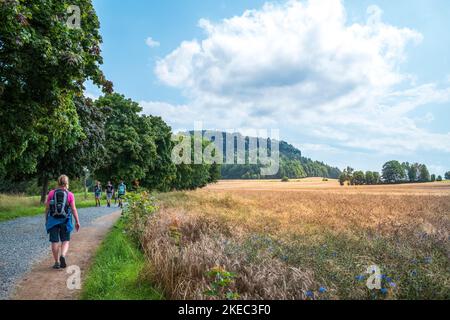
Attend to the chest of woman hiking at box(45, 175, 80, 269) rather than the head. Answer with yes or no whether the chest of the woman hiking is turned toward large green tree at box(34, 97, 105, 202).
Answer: yes

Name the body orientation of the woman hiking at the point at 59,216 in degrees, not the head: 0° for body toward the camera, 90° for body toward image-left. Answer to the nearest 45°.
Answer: approximately 180°

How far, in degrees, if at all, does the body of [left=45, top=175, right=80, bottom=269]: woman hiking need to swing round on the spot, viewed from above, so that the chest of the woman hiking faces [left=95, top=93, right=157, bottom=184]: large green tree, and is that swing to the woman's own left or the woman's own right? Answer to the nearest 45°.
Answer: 0° — they already face it

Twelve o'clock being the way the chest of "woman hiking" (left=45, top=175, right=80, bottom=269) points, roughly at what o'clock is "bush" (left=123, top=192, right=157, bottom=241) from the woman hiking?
The bush is roughly at 1 o'clock from the woman hiking.
